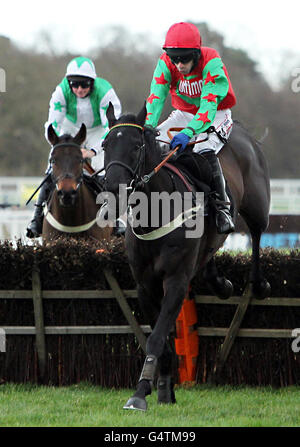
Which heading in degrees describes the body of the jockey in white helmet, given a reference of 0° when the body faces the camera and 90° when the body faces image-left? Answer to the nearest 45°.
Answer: approximately 0°

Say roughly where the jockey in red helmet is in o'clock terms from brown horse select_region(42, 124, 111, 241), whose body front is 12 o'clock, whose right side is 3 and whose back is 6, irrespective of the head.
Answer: The jockey in red helmet is roughly at 11 o'clock from the brown horse.

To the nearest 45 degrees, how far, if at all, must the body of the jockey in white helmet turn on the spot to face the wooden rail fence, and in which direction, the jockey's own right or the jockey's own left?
0° — they already face it

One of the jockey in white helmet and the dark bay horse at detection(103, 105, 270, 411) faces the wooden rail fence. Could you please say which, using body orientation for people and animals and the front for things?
the jockey in white helmet

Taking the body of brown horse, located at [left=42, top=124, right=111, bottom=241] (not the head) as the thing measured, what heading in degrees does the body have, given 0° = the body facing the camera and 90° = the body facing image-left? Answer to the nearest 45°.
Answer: approximately 0°

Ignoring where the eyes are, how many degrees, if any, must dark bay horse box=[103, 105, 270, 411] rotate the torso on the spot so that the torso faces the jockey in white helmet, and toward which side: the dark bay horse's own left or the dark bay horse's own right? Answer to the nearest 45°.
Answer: approximately 135° to the dark bay horse's own right
